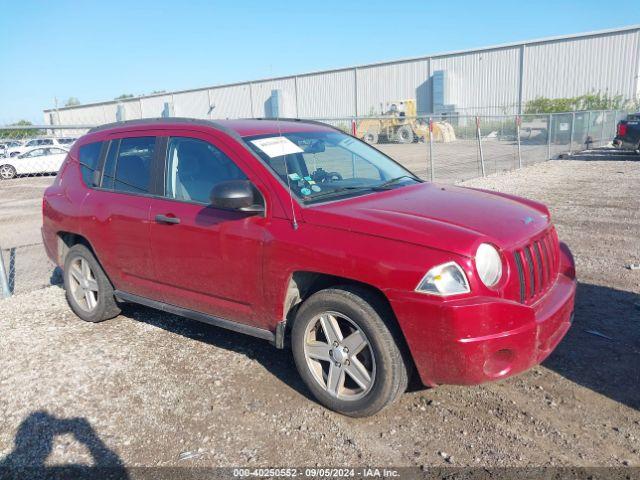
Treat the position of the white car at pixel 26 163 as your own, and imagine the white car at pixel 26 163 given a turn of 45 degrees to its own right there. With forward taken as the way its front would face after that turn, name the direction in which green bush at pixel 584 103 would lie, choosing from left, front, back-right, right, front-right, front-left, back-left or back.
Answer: back-right

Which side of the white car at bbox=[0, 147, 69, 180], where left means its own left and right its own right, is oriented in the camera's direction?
left

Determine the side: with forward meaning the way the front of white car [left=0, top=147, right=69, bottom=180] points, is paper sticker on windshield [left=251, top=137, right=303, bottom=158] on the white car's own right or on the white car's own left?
on the white car's own left

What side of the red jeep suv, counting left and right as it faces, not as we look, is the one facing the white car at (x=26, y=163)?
back

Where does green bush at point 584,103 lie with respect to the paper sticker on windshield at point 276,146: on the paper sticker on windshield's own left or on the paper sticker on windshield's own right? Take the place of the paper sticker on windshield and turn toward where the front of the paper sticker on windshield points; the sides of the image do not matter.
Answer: on the paper sticker on windshield's own left

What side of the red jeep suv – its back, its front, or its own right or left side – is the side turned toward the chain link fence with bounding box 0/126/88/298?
back

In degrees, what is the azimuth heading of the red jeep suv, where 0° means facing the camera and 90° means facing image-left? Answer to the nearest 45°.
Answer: approximately 315°

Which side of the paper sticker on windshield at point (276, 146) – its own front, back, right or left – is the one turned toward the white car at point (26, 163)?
back

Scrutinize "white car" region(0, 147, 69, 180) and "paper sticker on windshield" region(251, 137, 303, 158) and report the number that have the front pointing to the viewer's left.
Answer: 1
